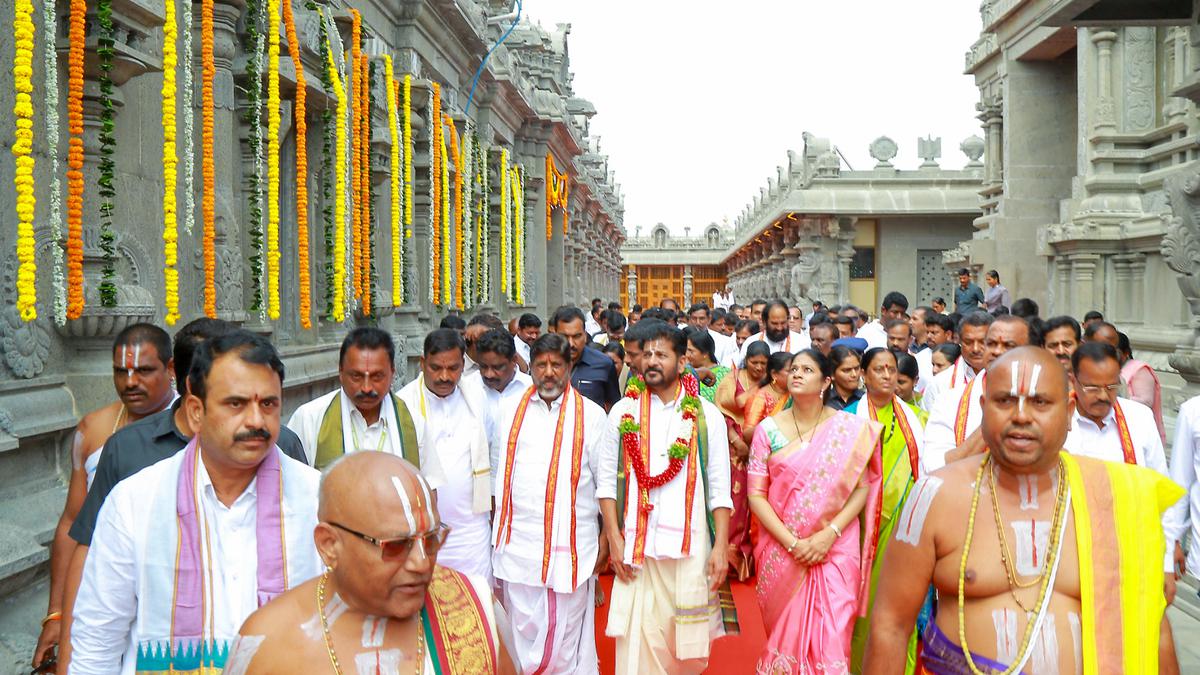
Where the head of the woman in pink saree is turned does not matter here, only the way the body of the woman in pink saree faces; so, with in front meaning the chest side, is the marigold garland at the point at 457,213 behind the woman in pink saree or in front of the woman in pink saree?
behind

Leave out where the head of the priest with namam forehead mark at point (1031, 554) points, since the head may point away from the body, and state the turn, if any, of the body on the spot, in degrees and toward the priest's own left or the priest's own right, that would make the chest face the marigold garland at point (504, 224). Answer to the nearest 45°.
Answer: approximately 135° to the priest's own right

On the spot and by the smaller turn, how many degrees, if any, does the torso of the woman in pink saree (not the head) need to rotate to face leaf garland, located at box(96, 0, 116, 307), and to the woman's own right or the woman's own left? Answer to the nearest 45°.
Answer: approximately 90° to the woman's own right

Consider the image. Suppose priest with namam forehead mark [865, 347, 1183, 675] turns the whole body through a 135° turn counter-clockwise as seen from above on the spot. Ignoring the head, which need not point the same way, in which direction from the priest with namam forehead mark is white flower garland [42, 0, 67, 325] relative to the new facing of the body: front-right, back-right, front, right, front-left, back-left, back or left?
back-left

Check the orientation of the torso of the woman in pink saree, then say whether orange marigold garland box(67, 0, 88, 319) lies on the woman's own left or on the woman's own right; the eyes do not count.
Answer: on the woman's own right

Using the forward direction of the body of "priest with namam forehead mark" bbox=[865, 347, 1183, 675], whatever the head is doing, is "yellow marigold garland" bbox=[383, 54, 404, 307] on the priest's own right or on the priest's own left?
on the priest's own right

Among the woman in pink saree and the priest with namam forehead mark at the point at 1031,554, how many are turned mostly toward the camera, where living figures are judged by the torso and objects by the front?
2

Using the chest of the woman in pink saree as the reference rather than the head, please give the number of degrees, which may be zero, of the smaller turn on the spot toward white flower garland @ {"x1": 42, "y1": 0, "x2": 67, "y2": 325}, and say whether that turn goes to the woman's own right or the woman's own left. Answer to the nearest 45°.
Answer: approximately 90° to the woman's own right

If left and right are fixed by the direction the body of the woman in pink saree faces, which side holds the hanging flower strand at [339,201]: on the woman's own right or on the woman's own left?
on the woman's own right

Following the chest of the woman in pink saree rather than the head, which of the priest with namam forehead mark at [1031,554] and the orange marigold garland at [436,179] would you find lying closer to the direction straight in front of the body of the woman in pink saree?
the priest with namam forehead mark
